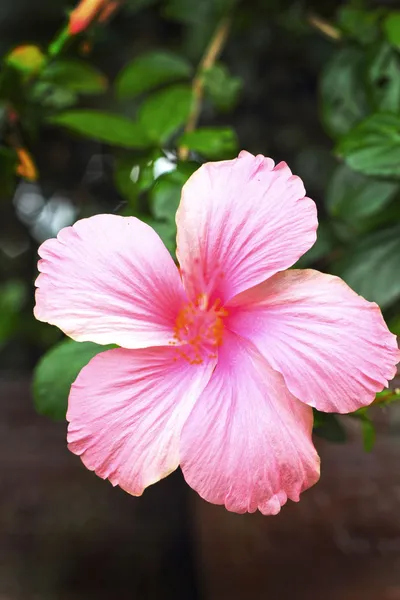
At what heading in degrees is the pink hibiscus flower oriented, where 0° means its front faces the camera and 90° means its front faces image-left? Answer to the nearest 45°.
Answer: approximately 0°

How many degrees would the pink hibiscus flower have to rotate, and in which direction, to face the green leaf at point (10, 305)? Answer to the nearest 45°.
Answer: approximately 135° to its right
